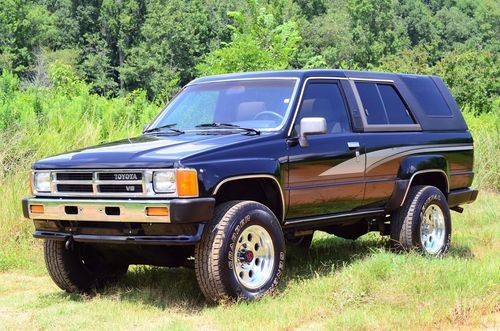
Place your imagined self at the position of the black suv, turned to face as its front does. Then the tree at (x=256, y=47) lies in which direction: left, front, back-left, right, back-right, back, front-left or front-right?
back-right

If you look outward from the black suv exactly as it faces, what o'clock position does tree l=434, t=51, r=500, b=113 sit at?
The tree is roughly at 5 o'clock from the black suv.

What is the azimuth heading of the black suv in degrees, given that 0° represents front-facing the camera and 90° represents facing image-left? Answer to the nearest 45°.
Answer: approximately 45°
